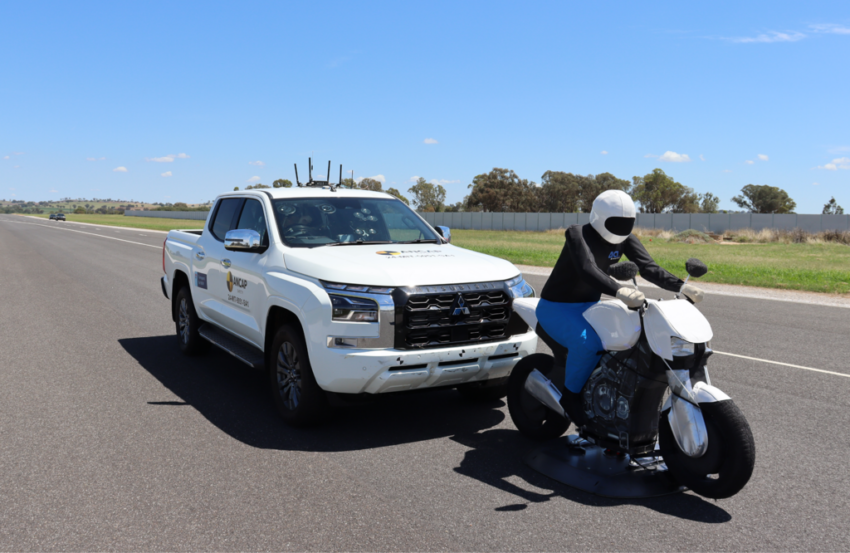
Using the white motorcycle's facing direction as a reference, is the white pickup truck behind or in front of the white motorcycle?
behind

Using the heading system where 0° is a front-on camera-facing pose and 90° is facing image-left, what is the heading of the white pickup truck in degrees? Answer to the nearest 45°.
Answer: approximately 315°

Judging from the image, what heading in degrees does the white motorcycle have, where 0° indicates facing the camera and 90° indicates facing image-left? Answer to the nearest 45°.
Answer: approximately 315°

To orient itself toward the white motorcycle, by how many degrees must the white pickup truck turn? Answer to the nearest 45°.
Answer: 0° — it already faces it
